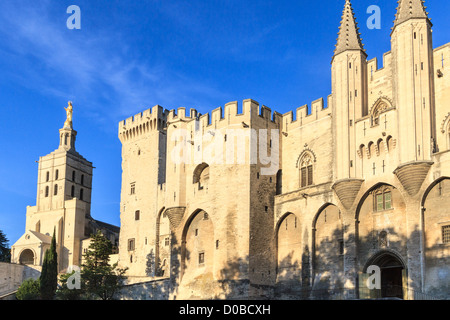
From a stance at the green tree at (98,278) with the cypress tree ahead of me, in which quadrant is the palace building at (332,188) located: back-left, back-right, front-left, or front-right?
back-right

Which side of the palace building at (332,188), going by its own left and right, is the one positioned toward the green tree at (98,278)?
right

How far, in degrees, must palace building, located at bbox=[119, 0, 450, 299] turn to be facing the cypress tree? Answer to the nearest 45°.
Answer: approximately 90° to its right

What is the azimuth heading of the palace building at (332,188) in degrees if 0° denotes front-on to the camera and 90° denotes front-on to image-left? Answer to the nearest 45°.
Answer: approximately 45°
